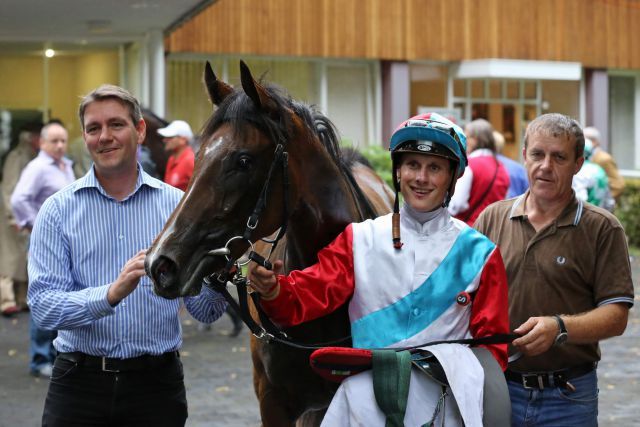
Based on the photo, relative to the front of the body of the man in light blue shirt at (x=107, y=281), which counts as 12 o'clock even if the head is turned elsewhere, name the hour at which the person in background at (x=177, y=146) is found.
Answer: The person in background is roughly at 6 o'clock from the man in light blue shirt.

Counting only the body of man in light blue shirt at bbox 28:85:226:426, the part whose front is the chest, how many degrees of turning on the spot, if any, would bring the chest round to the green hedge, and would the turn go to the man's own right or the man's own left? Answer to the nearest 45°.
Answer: approximately 135° to the man's own left

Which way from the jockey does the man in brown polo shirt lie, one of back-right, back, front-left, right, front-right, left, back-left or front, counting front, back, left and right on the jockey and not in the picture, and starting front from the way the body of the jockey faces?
back-left

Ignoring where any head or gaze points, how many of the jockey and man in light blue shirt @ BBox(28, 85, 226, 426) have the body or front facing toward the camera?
2

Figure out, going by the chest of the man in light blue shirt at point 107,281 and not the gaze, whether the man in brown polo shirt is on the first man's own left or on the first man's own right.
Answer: on the first man's own left

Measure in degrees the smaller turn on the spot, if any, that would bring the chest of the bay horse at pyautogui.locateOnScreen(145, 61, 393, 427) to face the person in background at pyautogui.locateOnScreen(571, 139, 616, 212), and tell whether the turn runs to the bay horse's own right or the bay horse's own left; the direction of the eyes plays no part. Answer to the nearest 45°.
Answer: approximately 180°

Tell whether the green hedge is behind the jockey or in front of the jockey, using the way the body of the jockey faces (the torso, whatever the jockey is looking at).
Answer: behind

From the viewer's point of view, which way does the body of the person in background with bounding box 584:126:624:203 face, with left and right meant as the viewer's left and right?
facing to the left of the viewer
